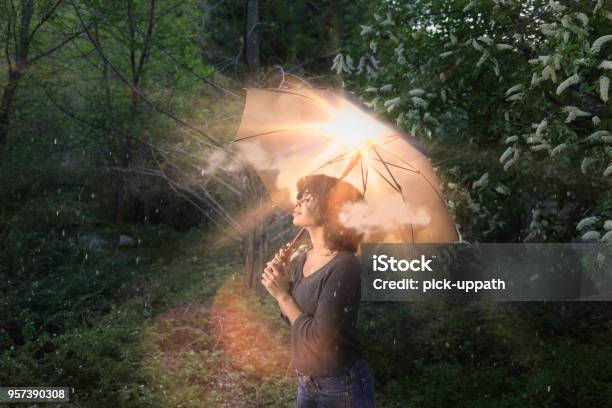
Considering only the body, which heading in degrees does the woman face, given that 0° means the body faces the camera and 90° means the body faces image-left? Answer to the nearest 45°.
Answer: approximately 45°

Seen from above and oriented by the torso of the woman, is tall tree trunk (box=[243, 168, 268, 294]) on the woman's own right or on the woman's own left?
on the woman's own right

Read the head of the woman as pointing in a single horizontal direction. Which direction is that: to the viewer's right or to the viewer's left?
to the viewer's left

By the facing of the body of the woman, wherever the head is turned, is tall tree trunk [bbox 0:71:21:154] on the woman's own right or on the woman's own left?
on the woman's own right

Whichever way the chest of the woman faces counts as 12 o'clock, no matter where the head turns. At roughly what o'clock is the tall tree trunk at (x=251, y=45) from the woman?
The tall tree trunk is roughly at 4 o'clock from the woman.

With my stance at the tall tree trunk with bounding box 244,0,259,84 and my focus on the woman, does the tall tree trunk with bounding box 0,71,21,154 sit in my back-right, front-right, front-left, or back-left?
back-right

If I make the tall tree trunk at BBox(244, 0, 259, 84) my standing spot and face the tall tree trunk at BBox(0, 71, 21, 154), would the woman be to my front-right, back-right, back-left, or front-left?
back-left
